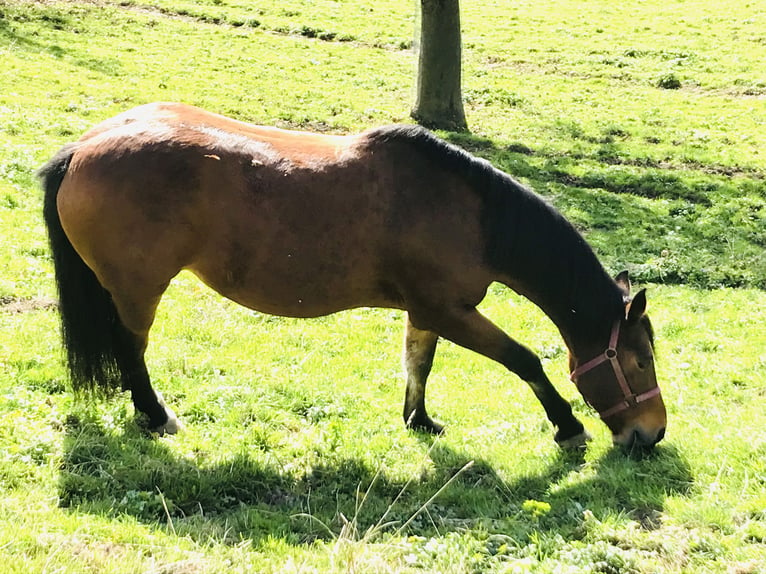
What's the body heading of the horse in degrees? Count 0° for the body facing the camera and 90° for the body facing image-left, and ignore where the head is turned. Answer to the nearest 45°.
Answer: approximately 270°
